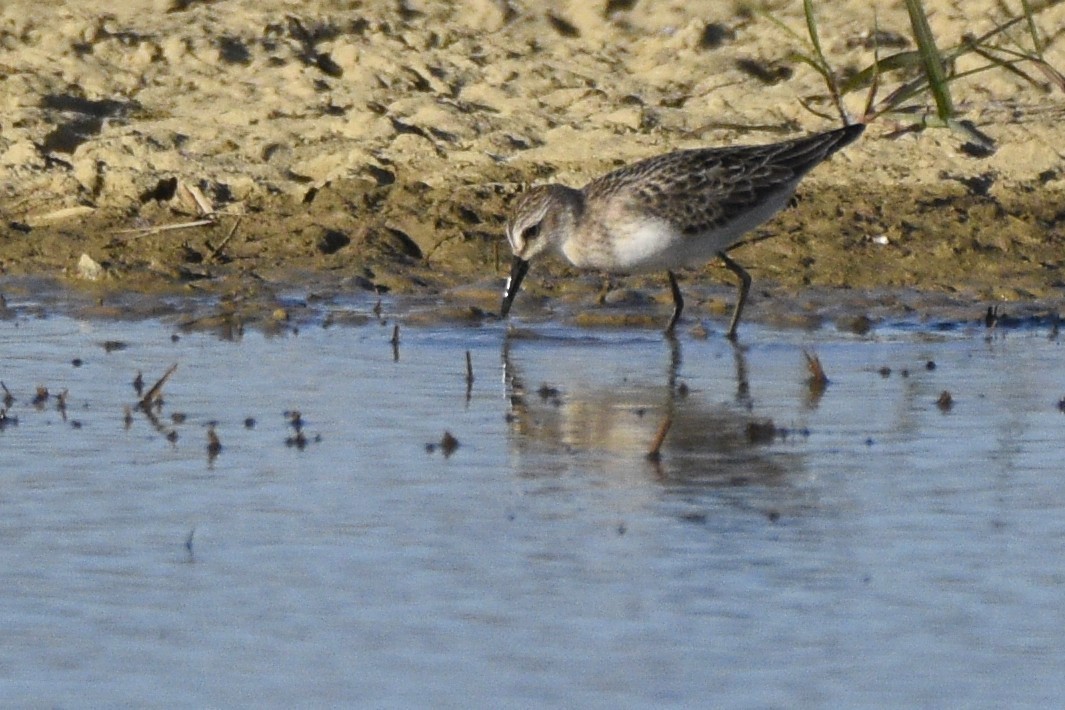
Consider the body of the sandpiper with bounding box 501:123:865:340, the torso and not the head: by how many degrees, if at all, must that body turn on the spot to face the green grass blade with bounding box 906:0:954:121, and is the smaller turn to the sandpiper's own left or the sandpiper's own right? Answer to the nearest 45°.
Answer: approximately 180°

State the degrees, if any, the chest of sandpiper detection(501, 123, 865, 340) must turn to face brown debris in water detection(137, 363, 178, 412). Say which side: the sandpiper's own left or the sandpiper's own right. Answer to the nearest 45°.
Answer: approximately 45° to the sandpiper's own left

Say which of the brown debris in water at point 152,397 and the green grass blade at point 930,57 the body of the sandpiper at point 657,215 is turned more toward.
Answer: the brown debris in water

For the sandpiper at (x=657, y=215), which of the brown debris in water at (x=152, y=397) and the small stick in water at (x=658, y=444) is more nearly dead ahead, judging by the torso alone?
the brown debris in water

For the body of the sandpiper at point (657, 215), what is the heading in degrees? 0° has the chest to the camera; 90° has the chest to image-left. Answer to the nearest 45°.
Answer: approximately 90°

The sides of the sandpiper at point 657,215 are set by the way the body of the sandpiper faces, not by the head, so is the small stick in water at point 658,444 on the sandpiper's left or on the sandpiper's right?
on the sandpiper's left
